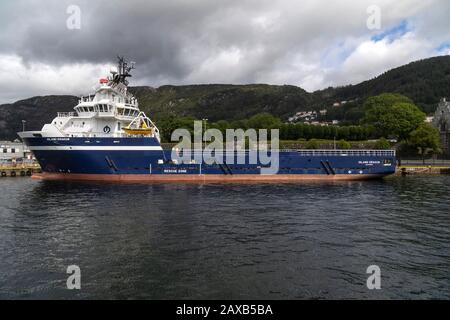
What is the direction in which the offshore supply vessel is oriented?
to the viewer's left
